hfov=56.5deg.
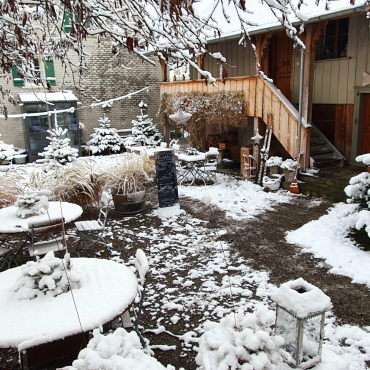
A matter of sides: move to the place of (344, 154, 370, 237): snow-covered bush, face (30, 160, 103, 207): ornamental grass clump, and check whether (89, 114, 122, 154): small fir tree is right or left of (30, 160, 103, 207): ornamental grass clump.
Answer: right

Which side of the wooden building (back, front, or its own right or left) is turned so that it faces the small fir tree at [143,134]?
right

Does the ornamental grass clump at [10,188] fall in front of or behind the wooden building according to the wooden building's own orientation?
in front

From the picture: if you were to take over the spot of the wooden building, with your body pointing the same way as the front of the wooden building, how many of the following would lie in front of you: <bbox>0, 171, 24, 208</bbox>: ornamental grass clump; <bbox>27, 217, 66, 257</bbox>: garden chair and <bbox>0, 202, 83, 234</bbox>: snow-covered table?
3

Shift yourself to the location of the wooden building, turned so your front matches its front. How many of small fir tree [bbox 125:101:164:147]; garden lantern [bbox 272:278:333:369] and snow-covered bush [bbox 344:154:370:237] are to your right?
1

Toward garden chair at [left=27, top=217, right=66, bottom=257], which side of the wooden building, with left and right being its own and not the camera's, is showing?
front

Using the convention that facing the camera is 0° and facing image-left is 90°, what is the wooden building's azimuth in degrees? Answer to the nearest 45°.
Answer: approximately 45°

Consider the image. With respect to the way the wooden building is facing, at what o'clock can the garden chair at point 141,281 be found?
The garden chair is roughly at 11 o'clock from the wooden building.

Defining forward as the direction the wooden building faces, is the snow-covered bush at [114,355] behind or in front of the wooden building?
in front

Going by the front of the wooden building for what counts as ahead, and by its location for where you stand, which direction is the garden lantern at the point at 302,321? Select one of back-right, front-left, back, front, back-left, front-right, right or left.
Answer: front-left

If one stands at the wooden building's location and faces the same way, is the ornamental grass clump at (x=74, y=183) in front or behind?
in front

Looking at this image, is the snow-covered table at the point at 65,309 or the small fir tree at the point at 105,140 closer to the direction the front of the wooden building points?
the snow-covered table

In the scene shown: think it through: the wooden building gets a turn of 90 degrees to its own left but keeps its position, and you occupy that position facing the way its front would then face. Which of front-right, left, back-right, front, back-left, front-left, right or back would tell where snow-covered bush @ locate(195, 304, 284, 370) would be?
front-right
